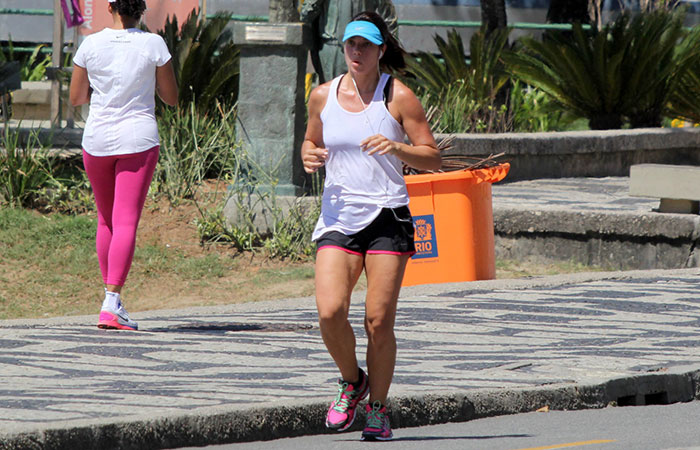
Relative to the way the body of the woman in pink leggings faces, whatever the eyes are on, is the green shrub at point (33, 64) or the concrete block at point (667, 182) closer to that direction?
the green shrub

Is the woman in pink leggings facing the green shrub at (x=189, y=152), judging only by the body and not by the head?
yes

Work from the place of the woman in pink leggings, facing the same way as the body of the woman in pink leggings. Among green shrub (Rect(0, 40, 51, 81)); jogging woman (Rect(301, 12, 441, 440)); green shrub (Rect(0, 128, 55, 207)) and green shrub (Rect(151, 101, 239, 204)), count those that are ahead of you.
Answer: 3

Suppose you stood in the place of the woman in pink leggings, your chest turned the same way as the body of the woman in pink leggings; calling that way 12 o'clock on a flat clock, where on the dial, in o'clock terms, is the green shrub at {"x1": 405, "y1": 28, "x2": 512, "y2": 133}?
The green shrub is roughly at 1 o'clock from the woman in pink leggings.

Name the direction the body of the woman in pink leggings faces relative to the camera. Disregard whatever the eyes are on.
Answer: away from the camera

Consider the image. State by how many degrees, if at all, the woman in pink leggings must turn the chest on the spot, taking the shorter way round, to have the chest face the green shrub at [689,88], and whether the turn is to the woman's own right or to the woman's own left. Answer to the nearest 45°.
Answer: approximately 45° to the woman's own right

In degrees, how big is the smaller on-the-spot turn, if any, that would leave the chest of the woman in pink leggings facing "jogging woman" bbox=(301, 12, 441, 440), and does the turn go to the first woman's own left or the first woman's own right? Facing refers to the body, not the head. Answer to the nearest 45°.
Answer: approximately 180°

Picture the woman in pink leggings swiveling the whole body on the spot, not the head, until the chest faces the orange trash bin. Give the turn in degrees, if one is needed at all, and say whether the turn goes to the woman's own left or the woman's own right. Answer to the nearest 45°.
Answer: approximately 45° to the woman's own right

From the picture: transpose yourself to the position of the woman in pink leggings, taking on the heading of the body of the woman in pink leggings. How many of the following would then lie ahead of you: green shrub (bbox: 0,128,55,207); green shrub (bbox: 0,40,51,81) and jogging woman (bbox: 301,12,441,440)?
2
